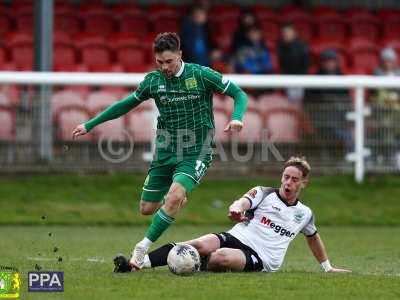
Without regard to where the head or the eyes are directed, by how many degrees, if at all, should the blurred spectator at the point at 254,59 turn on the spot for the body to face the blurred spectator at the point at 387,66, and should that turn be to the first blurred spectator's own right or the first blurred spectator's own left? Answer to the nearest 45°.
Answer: approximately 90° to the first blurred spectator's own left

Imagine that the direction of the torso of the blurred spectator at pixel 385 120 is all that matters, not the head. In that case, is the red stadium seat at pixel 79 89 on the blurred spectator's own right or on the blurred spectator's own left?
on the blurred spectator's own right

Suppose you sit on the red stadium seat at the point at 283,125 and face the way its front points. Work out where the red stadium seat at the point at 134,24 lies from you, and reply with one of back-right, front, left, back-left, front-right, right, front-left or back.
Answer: back-right

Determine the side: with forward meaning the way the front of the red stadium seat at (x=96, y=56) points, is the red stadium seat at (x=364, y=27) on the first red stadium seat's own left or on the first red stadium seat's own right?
on the first red stadium seat's own left

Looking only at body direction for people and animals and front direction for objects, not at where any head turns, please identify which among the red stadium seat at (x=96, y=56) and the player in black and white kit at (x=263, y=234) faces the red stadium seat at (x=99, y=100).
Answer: the red stadium seat at (x=96, y=56)

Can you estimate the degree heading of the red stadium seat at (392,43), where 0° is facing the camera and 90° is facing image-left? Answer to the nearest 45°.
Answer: approximately 0°
